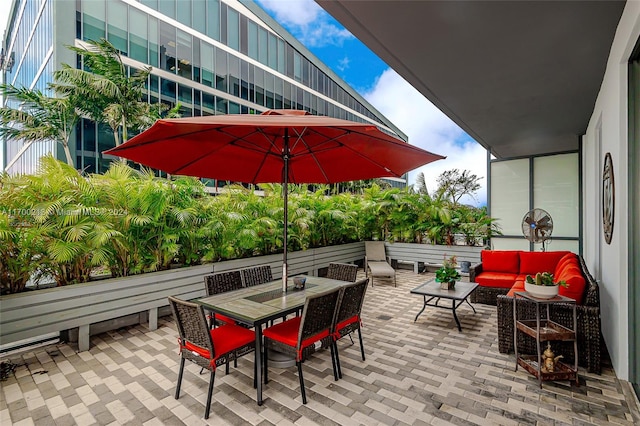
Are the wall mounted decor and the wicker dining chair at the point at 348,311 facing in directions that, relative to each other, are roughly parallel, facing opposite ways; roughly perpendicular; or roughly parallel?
roughly parallel

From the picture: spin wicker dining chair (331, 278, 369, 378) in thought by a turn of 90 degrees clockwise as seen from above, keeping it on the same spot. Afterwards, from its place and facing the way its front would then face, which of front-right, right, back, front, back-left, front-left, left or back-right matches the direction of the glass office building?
left

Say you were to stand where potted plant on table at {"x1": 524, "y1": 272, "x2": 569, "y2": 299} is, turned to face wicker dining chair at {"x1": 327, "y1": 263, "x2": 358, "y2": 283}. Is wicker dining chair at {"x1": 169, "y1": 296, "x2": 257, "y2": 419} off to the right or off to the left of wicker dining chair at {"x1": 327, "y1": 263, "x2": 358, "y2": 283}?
left

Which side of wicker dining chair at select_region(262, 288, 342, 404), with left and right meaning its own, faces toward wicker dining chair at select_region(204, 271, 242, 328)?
front

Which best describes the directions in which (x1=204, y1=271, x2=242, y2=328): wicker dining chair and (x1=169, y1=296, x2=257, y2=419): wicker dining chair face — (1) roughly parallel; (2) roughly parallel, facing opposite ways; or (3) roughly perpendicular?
roughly perpendicular

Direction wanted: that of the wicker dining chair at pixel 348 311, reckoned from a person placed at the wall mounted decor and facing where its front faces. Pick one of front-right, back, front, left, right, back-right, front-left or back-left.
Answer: front-left

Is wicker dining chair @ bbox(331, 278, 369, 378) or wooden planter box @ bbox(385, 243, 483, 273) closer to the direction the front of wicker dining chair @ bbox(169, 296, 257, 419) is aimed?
the wooden planter box

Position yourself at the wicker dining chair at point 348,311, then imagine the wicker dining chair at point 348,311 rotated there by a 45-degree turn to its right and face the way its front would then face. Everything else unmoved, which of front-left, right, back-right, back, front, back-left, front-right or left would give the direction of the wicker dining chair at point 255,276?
front-left

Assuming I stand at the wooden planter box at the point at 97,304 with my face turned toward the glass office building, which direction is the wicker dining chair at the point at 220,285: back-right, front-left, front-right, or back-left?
back-right

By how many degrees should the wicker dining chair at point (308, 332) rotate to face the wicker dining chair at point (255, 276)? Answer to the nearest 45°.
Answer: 0° — it already faces it

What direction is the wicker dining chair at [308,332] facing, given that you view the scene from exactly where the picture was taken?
facing away from the viewer and to the left of the viewer

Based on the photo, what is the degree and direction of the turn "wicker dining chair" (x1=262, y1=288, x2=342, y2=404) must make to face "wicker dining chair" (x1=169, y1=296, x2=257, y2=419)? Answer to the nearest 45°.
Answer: approximately 45° to its left

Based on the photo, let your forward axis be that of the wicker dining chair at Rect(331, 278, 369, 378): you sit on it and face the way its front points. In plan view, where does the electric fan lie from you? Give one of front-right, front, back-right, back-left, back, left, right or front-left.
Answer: right

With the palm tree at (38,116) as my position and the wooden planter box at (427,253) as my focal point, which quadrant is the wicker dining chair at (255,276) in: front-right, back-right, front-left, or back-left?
front-right

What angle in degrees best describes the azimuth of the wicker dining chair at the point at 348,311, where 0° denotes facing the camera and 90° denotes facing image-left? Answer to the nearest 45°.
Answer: approximately 135°

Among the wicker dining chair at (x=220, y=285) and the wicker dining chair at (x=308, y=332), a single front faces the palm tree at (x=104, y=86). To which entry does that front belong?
the wicker dining chair at (x=308, y=332)

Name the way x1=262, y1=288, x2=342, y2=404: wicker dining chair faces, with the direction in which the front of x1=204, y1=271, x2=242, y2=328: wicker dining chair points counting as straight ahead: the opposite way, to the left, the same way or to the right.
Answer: the opposite way

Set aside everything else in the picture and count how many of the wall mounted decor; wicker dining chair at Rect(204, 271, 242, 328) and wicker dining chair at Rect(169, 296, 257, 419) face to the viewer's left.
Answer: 1
